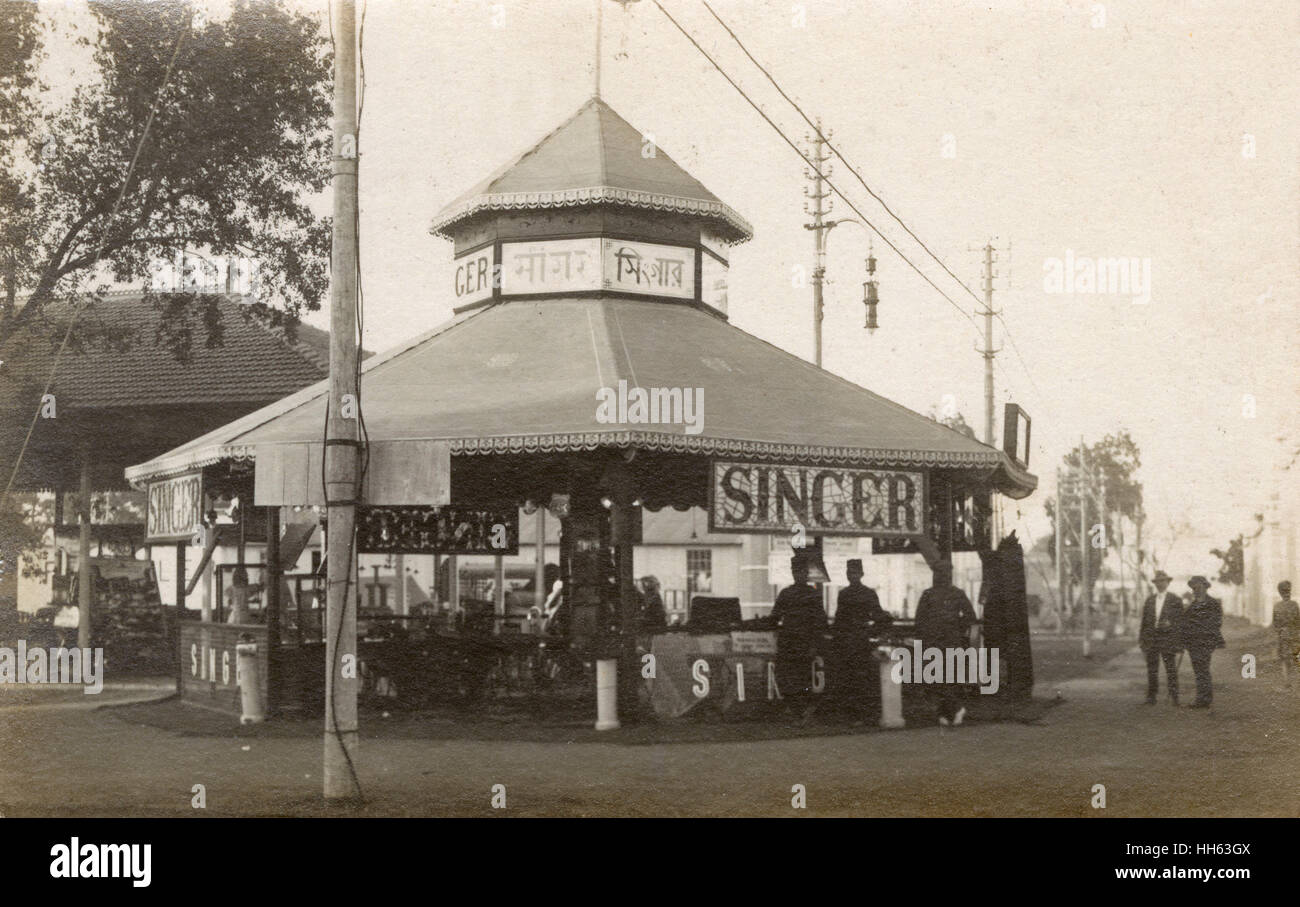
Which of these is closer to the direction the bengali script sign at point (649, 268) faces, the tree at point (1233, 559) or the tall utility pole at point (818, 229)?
the tree

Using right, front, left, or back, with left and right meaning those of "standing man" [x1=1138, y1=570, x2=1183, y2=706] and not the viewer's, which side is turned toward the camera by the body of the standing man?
front

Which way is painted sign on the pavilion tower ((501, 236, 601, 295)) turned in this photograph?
toward the camera

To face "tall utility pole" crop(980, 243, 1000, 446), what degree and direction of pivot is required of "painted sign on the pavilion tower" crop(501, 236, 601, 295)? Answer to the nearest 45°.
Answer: approximately 90° to its left

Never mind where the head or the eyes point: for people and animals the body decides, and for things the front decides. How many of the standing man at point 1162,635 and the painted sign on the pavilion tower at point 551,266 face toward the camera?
2

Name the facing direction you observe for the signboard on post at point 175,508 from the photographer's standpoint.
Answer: facing the viewer and to the left of the viewer

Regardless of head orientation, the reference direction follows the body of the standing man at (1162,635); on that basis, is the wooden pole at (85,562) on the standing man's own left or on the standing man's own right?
on the standing man's own right

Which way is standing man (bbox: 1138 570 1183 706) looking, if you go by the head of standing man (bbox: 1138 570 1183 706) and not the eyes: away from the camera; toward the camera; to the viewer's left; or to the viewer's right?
toward the camera

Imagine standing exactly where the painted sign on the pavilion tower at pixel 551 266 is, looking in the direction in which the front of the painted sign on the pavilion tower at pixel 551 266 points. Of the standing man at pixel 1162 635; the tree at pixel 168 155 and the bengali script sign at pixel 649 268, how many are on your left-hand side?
2

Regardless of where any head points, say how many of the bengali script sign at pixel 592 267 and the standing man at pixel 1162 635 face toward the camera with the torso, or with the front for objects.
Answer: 2

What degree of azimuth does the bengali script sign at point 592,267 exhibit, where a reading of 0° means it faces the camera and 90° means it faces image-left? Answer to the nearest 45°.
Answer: approximately 0°

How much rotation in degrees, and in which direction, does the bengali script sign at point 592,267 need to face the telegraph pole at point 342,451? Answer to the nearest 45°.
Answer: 0° — it already faces it
